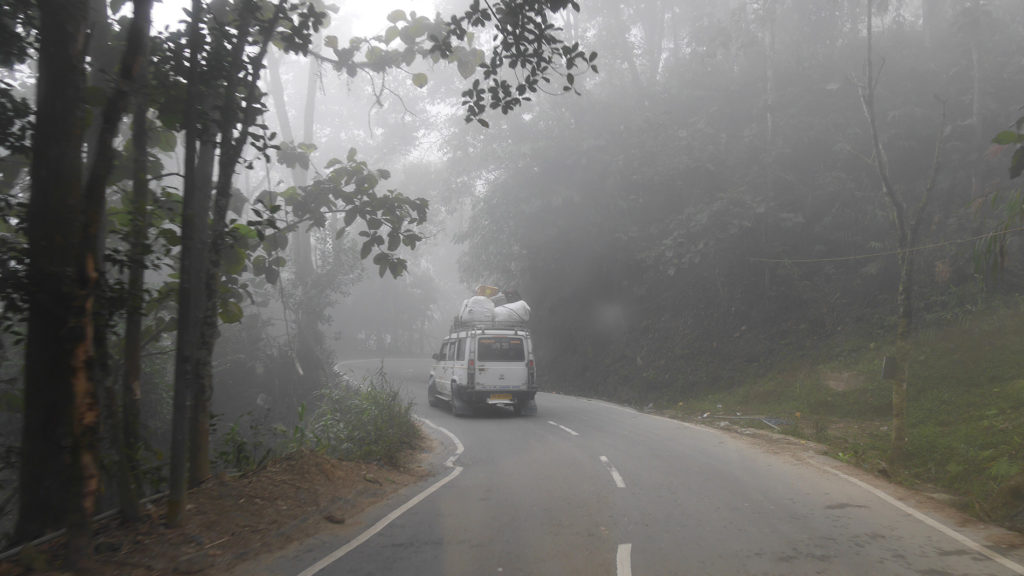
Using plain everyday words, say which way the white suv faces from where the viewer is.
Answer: facing away from the viewer and to the left of the viewer
